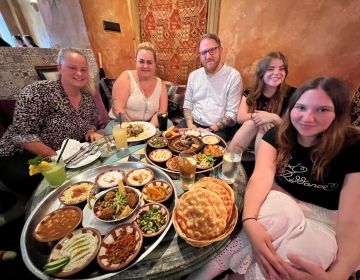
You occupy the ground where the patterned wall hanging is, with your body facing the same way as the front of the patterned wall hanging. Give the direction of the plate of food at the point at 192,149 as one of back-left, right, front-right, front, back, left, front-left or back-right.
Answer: front

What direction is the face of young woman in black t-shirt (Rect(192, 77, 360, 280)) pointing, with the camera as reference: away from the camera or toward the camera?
toward the camera

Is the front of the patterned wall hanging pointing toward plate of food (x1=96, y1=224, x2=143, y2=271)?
yes

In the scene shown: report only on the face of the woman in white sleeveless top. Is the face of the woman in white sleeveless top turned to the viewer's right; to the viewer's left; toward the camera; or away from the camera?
toward the camera

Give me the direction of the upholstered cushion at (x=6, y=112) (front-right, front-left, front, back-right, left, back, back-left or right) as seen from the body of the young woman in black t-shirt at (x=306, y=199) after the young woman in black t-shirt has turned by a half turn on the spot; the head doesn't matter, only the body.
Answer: back-left

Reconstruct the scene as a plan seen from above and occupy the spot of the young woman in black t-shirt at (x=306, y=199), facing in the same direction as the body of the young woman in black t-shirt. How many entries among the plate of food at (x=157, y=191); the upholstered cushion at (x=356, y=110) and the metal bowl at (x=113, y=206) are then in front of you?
2

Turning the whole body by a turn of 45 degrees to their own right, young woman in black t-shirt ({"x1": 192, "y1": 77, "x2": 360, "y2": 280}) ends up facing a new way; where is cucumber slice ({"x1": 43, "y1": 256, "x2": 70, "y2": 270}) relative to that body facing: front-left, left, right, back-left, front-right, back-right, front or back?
front-left

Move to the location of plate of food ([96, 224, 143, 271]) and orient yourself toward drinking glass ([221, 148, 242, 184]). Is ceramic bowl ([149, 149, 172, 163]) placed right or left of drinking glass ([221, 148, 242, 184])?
left

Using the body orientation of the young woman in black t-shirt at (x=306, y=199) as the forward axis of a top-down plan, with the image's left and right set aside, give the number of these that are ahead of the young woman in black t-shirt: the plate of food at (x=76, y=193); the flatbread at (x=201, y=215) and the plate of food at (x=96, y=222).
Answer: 3

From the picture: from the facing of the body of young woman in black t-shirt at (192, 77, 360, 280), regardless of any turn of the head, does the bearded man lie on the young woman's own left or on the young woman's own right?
on the young woman's own right

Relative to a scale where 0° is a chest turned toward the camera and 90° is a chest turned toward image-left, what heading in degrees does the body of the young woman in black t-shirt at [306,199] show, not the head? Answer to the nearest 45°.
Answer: approximately 45°

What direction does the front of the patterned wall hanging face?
toward the camera

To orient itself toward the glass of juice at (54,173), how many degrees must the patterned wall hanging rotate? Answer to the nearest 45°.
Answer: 0° — it already faces it

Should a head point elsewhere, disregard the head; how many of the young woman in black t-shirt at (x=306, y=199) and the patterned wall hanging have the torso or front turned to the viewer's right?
0

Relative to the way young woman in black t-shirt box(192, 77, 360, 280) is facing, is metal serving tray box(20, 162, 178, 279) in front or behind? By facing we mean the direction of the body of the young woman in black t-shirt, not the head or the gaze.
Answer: in front

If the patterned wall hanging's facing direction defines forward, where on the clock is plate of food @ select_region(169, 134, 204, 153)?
The plate of food is roughly at 12 o'clock from the patterned wall hanging.

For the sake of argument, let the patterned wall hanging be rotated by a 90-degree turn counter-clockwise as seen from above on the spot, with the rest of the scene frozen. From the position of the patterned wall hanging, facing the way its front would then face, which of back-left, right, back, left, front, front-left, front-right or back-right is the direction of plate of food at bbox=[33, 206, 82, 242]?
right

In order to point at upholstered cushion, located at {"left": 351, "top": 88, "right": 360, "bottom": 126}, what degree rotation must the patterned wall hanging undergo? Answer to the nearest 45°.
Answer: approximately 45° to its left
